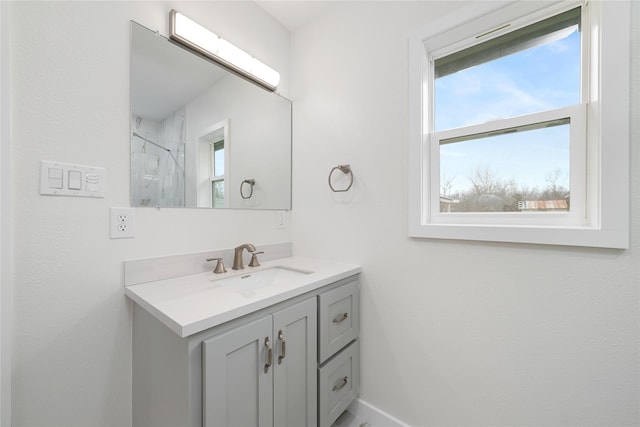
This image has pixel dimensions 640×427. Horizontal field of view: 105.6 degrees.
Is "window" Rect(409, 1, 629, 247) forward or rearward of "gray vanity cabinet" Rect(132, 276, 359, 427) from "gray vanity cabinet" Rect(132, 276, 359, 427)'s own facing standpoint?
forward

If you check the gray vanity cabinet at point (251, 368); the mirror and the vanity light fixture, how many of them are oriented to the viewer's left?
0

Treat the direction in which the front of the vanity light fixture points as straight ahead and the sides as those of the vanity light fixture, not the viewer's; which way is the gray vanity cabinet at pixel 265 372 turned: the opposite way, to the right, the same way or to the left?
the same way

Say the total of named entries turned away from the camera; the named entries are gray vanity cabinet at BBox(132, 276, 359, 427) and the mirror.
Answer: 0

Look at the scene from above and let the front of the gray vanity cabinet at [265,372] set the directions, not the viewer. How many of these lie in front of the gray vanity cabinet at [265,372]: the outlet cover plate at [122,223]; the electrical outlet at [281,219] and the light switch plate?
0

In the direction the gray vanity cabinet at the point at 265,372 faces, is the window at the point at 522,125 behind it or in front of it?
in front

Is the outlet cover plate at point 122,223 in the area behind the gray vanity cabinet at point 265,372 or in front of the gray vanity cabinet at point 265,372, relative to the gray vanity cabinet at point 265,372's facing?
behind

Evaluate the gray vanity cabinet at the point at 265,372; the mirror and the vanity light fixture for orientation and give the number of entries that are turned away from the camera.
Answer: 0

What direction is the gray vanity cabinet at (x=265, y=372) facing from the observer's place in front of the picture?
facing the viewer and to the right of the viewer

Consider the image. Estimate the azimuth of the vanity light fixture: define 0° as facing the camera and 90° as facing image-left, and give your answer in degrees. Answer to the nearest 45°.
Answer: approximately 315°

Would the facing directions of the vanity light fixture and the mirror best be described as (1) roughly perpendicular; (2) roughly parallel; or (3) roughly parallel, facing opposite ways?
roughly parallel

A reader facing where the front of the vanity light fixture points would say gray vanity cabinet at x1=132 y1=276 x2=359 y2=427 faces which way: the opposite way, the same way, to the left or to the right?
the same way

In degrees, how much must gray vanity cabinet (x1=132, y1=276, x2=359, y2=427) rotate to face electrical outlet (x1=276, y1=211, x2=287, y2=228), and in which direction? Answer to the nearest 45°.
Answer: approximately 135° to its left

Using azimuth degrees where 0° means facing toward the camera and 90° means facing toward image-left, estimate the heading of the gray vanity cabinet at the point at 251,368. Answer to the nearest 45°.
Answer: approximately 315°
